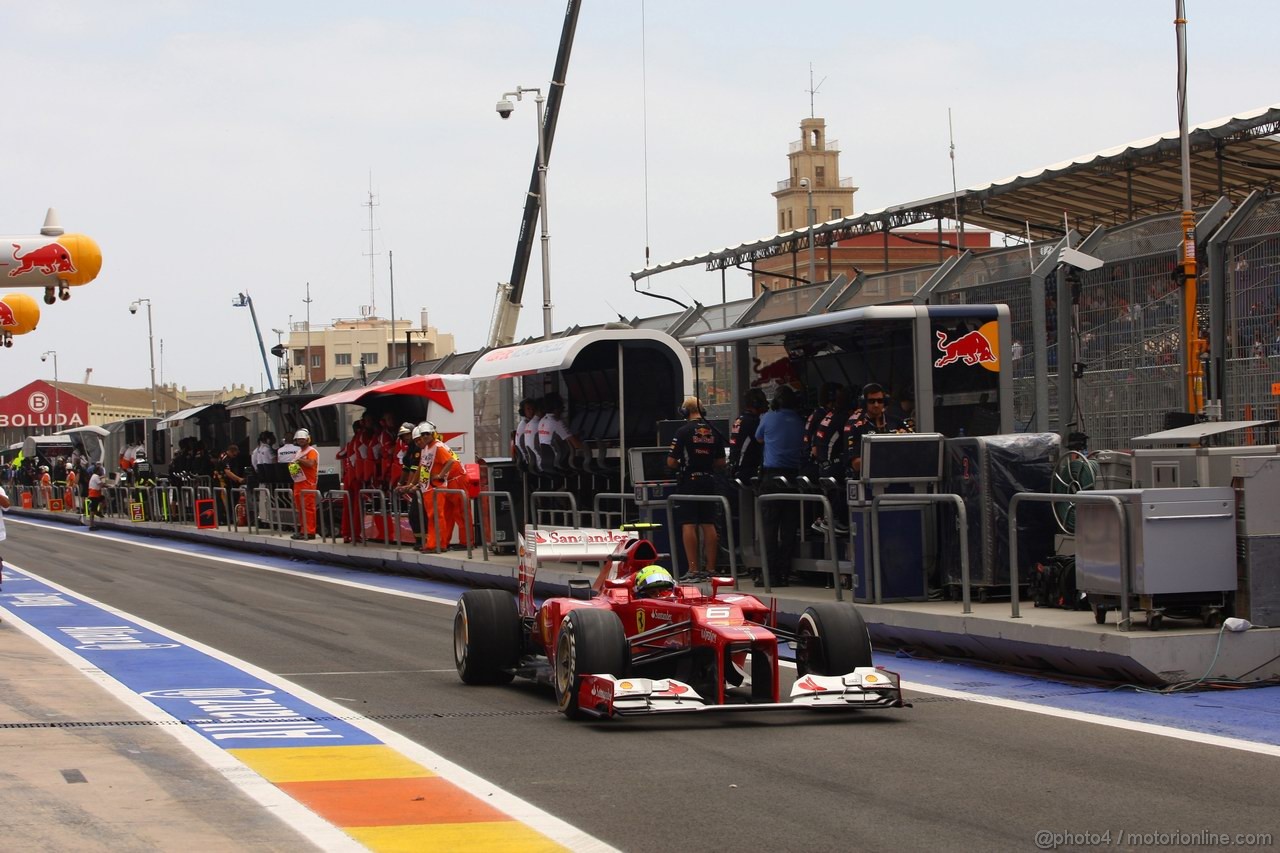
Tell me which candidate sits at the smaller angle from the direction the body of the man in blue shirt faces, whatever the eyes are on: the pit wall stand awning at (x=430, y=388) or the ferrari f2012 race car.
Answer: the pit wall stand awning

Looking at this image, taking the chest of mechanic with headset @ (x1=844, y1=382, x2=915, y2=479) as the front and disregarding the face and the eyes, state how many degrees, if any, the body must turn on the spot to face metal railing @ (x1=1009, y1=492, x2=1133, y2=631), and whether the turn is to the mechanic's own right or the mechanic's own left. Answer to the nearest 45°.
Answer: approximately 45° to the mechanic's own left

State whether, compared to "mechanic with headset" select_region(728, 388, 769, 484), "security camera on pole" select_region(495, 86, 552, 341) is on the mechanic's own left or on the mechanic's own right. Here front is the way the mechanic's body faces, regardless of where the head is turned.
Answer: on the mechanic's own left

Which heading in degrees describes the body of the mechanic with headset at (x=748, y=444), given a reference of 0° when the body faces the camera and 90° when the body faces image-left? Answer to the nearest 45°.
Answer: approximately 225°

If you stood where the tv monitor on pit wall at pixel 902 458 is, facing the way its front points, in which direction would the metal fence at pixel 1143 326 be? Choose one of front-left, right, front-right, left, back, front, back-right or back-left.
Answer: back-left

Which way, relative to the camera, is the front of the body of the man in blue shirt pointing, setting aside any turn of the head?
away from the camera

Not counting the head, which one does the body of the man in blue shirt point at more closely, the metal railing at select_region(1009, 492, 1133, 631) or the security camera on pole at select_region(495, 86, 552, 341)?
the security camera on pole
